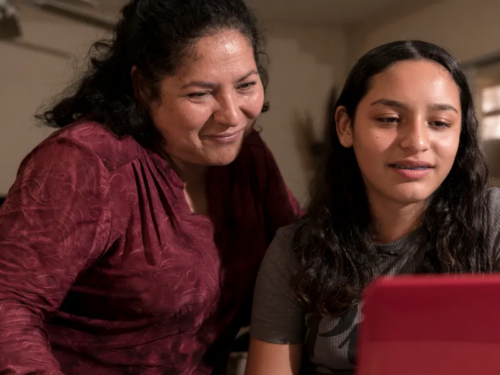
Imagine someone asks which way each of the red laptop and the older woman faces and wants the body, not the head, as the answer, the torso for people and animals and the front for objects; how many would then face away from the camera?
1

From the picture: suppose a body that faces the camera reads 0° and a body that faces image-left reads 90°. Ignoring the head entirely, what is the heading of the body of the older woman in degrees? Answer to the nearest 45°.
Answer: approximately 315°

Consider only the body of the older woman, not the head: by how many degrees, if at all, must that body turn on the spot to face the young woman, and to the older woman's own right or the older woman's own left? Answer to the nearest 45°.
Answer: approximately 45° to the older woman's own left

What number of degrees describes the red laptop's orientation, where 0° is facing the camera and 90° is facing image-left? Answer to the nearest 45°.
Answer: approximately 180°

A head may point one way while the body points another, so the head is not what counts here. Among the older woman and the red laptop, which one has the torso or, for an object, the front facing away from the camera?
the red laptop

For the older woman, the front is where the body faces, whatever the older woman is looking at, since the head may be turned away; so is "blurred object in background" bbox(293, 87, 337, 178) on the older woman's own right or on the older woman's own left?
on the older woman's own left

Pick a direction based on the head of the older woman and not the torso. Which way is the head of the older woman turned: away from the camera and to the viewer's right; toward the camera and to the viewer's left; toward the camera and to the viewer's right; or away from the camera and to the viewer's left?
toward the camera and to the viewer's right
